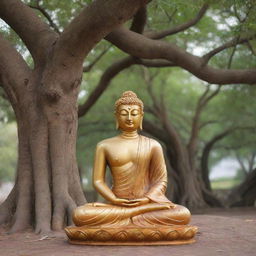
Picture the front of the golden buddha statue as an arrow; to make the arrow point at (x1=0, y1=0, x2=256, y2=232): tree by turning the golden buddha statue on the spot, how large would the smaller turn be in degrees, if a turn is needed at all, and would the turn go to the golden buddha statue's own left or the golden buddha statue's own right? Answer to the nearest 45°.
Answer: approximately 135° to the golden buddha statue's own right

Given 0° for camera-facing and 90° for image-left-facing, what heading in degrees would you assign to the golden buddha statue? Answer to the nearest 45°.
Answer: approximately 0°
